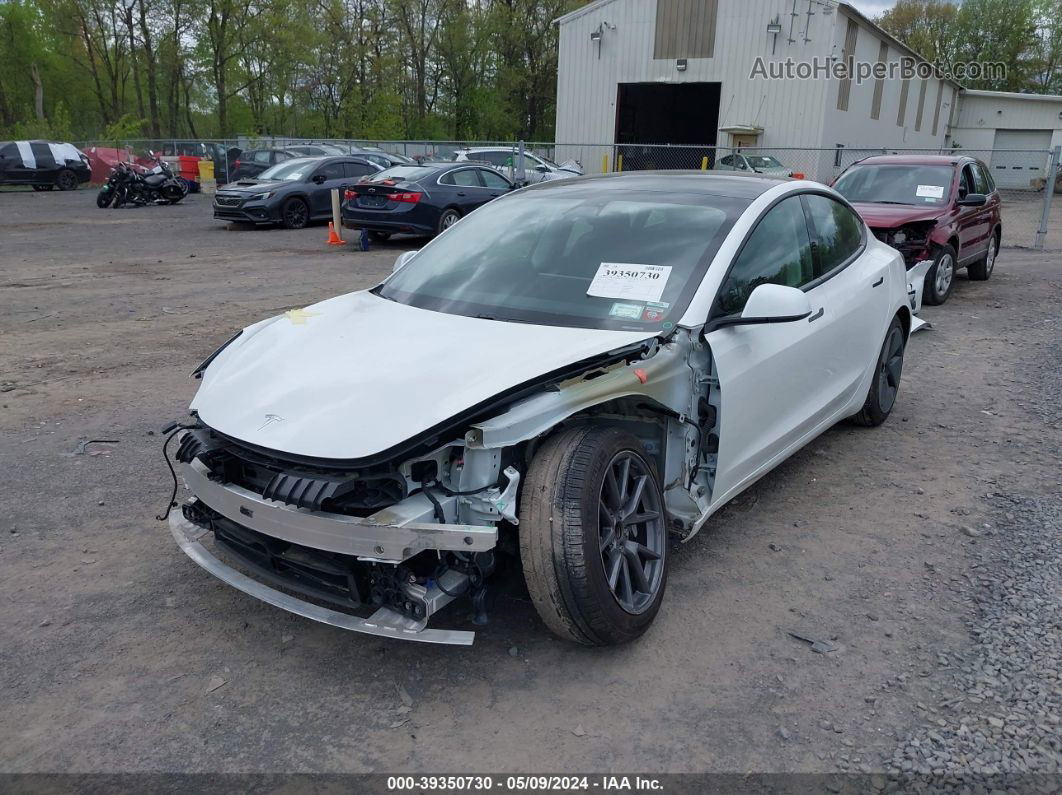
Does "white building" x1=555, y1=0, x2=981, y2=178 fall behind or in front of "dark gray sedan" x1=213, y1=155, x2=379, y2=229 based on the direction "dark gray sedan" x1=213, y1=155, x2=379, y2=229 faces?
behind

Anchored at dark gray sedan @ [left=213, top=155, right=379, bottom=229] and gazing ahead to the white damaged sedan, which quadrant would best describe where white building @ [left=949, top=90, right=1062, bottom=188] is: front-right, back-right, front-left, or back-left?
back-left

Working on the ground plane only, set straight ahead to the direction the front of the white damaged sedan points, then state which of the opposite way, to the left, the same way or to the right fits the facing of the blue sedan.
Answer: the opposite way

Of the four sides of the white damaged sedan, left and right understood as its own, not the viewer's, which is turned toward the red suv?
back

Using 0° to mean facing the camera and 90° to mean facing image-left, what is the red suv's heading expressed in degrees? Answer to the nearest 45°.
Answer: approximately 45°

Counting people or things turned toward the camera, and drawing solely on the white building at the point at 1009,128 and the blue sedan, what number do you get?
1

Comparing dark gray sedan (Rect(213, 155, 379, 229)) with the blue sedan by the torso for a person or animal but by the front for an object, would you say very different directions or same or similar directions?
very different directions

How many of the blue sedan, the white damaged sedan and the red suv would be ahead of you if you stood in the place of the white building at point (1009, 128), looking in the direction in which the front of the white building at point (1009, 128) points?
3
